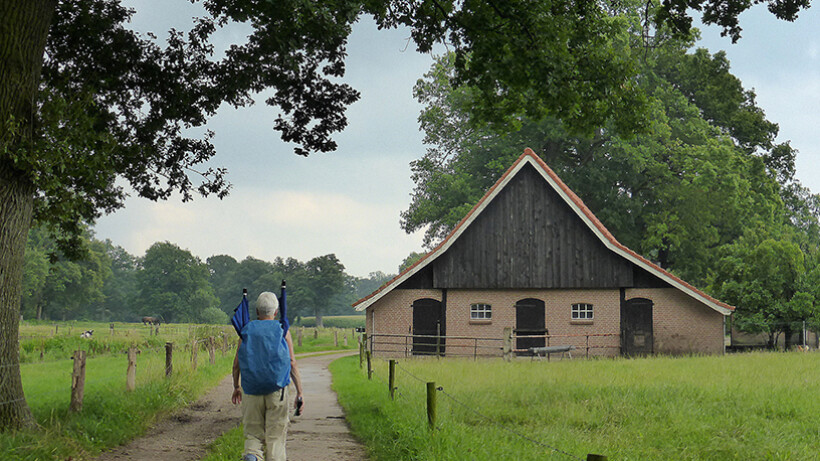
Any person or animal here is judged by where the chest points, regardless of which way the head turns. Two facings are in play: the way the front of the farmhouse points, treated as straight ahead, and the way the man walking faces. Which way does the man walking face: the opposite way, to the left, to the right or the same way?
the opposite way

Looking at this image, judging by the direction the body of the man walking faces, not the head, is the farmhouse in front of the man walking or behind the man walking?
in front

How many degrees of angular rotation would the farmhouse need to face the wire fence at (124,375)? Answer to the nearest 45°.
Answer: approximately 45° to its right

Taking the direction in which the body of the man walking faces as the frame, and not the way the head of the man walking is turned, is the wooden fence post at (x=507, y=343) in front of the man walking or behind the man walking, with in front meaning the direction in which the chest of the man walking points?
in front

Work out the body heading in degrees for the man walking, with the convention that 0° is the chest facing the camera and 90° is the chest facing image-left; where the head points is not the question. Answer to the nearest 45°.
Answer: approximately 180°

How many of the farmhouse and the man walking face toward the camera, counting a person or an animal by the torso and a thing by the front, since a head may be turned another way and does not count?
1

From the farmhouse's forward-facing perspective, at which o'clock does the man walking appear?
The man walking is roughly at 12 o'clock from the farmhouse.

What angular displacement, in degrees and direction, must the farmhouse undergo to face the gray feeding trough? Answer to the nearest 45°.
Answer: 0° — it already faces it

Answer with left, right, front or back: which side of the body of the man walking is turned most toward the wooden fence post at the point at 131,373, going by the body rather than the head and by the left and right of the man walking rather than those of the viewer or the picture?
front

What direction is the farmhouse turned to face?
toward the camera

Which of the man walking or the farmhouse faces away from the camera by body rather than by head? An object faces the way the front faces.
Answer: the man walking

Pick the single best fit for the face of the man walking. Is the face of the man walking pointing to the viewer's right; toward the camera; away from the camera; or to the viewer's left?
away from the camera
